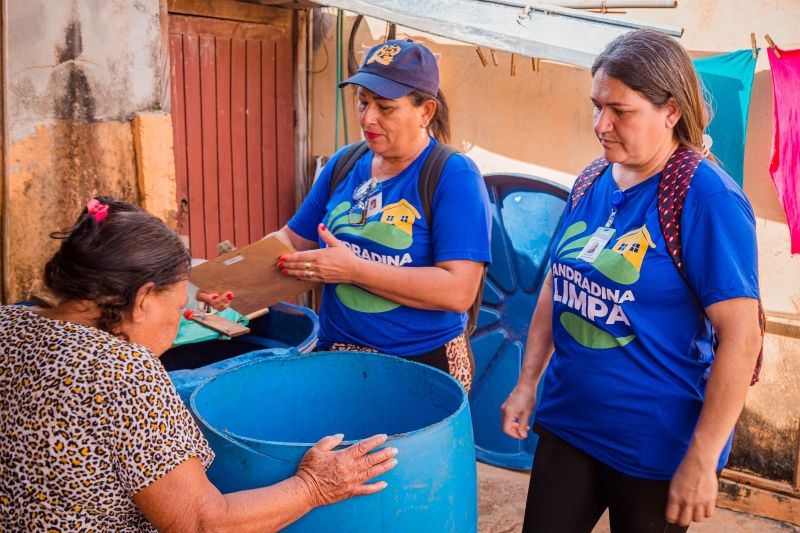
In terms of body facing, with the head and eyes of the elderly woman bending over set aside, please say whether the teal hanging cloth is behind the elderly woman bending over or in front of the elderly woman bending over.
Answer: in front

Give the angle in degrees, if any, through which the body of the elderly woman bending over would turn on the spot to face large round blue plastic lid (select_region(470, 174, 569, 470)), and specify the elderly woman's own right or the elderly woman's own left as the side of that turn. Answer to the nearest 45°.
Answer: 0° — they already face it

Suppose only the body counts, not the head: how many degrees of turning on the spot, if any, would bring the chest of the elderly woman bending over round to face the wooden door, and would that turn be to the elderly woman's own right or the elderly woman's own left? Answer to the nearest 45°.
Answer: approximately 45° to the elderly woman's own left

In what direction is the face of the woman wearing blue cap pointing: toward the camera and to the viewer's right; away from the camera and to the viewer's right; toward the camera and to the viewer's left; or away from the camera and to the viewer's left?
toward the camera and to the viewer's left

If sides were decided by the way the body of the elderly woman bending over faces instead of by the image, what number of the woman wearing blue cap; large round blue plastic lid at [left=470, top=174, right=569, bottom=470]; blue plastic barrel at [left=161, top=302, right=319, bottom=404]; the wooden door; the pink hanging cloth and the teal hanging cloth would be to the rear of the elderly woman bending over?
0

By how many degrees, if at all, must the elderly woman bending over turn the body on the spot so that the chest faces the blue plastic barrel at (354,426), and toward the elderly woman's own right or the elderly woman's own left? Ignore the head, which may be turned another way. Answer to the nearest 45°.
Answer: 0° — they already face it

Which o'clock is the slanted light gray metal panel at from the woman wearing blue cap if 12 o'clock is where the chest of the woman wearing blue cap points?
The slanted light gray metal panel is roughly at 5 o'clock from the woman wearing blue cap.

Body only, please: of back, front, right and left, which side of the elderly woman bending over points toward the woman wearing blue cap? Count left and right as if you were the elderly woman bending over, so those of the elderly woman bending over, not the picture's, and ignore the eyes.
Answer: front

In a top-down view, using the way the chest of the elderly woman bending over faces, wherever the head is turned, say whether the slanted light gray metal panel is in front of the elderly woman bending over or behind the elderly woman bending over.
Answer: in front

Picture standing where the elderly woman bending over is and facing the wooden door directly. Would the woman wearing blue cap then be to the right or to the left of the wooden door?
right

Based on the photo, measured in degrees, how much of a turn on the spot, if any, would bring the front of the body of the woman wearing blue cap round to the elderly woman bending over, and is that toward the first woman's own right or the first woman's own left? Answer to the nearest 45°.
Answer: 0° — they already face them

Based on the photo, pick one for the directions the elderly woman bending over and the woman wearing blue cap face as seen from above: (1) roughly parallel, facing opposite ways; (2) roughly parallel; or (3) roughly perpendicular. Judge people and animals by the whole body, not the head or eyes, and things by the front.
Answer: roughly parallel, facing opposite ways

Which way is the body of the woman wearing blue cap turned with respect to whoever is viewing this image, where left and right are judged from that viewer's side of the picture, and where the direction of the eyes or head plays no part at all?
facing the viewer and to the left of the viewer

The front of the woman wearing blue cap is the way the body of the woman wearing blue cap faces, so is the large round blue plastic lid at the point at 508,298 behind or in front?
behind

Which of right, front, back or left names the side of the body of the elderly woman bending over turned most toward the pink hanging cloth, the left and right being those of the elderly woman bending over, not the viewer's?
front

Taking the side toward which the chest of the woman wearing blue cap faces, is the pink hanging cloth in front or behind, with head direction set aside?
behind

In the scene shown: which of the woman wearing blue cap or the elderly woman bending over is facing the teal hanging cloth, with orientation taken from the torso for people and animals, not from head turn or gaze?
the elderly woman bending over

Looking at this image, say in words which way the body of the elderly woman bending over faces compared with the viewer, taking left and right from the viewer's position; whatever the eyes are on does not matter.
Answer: facing away from the viewer and to the right of the viewer
